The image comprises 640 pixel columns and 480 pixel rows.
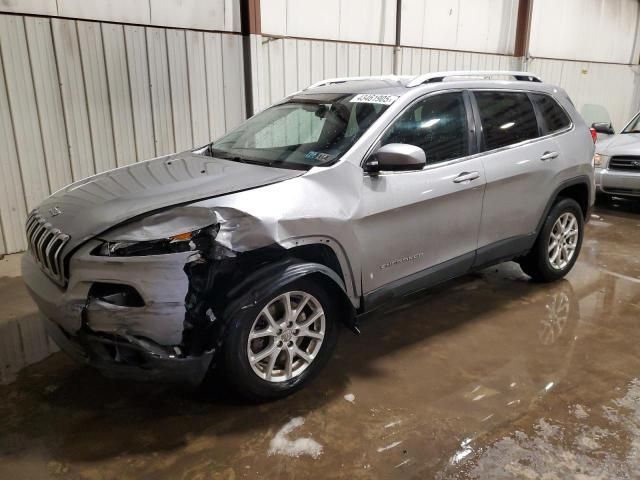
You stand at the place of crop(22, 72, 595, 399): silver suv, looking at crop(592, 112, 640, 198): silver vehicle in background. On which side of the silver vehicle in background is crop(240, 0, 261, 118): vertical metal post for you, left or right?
left

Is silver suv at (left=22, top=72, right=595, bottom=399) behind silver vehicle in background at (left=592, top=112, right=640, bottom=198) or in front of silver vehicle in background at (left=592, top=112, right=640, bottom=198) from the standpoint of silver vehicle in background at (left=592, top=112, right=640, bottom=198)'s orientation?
in front

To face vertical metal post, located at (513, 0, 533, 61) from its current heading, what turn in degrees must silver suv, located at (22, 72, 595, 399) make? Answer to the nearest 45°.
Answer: approximately 180°

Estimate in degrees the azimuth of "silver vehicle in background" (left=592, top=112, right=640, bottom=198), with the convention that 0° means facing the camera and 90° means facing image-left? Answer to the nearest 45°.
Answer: approximately 0°

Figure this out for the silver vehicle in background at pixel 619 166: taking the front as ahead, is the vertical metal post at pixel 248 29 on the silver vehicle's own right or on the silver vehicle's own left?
on the silver vehicle's own right

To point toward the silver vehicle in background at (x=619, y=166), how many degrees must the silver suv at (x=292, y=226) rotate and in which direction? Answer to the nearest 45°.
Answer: approximately 180°

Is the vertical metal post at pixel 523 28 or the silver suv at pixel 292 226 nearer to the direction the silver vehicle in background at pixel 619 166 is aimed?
the silver suv

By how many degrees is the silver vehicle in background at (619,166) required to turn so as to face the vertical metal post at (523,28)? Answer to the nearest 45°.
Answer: approximately 135° to its right

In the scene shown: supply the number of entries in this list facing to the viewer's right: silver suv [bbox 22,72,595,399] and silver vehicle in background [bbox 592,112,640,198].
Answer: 0

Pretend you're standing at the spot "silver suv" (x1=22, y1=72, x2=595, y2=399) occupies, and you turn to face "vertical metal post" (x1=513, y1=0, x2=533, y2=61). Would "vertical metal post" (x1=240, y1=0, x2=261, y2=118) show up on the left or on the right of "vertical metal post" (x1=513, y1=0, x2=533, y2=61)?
left

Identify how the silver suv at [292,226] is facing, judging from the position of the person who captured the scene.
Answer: facing the viewer and to the left of the viewer
